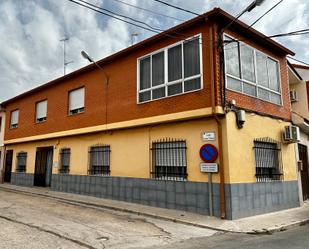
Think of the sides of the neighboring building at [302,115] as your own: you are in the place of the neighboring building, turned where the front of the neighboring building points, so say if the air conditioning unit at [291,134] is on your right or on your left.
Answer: on your right

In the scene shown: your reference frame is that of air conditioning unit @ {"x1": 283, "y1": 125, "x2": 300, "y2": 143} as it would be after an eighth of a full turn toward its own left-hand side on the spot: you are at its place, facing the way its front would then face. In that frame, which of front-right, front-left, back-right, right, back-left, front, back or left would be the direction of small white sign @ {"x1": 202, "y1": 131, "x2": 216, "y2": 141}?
back-right

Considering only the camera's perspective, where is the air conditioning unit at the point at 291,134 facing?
facing the viewer and to the right of the viewer

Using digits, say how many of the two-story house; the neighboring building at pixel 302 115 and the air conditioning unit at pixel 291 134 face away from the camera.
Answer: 0

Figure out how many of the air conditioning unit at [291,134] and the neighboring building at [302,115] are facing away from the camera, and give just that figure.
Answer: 0

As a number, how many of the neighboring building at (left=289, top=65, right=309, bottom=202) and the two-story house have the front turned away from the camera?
0

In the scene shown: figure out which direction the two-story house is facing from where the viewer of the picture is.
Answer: facing the viewer and to the left of the viewer

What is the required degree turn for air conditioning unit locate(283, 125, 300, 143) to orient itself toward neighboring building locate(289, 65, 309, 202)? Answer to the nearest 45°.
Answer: approximately 135° to its left

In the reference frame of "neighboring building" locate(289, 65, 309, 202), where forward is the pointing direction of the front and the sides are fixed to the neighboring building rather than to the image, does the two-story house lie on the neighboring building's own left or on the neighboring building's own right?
on the neighboring building's own right

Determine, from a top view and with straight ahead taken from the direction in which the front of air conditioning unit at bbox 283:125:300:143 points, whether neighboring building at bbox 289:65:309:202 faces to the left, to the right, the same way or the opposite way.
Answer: the same way
